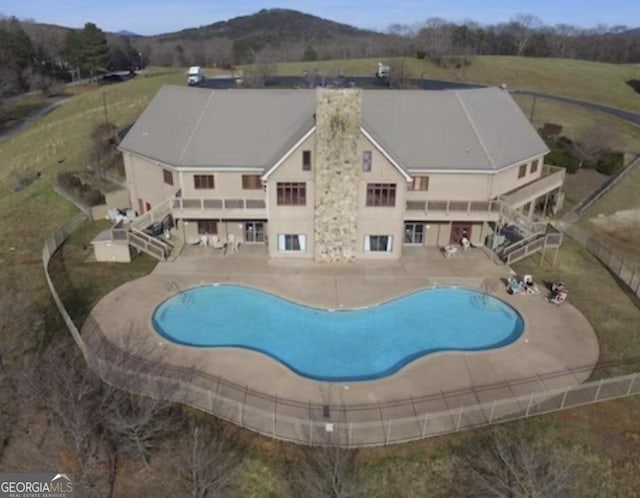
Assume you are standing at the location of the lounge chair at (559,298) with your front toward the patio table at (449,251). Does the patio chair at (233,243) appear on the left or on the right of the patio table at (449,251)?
left

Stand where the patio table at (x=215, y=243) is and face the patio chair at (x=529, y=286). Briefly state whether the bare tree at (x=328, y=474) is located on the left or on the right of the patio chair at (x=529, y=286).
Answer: right
